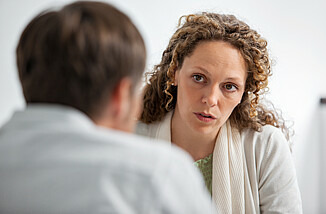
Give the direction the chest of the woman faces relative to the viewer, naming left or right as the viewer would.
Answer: facing the viewer and to the left of the viewer

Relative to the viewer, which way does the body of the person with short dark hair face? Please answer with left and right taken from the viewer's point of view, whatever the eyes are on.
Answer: facing away from the viewer and to the right of the viewer

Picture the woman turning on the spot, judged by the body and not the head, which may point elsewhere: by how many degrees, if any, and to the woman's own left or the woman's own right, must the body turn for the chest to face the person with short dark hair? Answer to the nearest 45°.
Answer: approximately 45° to the woman's own left

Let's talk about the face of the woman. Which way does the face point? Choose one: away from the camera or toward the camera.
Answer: toward the camera

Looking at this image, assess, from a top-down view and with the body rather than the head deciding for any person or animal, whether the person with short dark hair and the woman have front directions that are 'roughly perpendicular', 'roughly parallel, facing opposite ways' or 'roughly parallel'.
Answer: roughly parallel, facing opposite ways

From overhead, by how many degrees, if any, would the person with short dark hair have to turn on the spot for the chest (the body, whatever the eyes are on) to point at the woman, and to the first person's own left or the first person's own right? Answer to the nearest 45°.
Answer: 0° — they already face them
